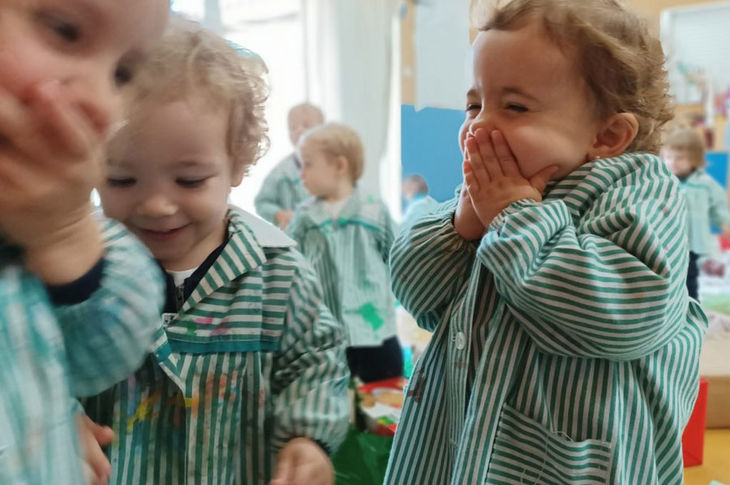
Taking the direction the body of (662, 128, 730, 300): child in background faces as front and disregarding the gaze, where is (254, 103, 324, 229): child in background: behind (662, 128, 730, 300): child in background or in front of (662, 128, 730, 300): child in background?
in front

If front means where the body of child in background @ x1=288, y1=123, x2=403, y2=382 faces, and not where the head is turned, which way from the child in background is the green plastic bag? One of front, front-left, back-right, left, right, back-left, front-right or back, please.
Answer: front-left

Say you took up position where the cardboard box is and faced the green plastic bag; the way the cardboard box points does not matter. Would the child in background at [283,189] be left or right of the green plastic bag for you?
right

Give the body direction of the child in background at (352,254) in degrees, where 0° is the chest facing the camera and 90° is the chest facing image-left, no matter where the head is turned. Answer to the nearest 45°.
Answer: approximately 45°

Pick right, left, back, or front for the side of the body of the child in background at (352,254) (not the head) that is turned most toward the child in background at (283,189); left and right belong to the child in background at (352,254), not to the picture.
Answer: back

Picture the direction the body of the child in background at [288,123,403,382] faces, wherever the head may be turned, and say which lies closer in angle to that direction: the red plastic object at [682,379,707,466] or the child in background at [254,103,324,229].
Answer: the red plastic object

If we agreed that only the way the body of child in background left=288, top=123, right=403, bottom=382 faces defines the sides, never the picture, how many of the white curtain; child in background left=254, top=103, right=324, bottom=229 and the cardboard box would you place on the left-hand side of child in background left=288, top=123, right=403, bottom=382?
1

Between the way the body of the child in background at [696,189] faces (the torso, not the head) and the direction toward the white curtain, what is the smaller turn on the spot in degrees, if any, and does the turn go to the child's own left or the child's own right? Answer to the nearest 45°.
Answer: approximately 45° to the child's own right

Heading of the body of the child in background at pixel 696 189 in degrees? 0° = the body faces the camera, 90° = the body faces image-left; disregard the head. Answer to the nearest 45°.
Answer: approximately 45°
